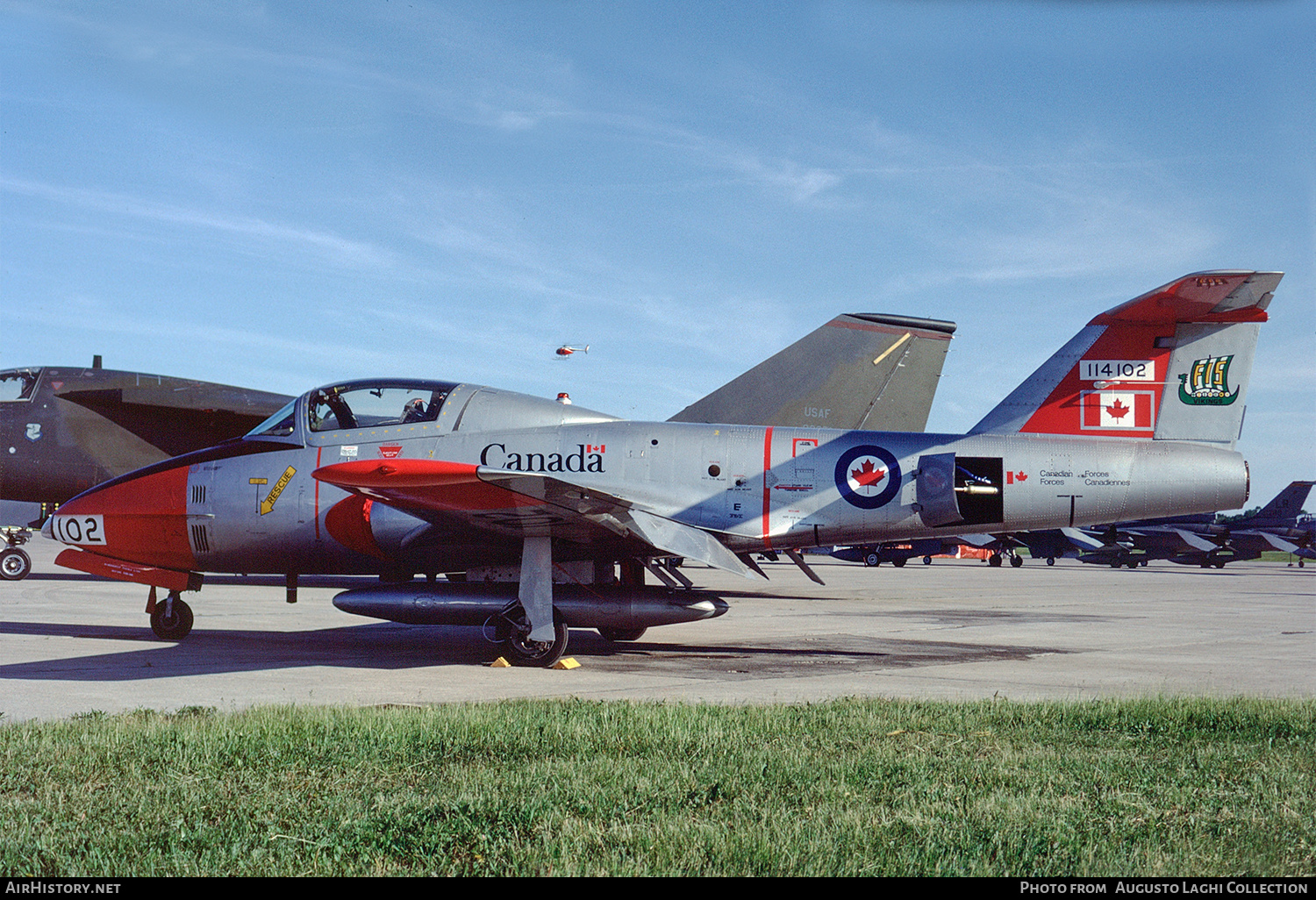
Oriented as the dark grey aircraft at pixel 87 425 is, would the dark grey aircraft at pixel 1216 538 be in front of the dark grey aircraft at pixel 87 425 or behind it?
behind

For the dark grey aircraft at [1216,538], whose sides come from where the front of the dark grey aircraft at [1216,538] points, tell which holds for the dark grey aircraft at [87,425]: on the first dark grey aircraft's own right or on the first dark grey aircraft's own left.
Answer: on the first dark grey aircraft's own left

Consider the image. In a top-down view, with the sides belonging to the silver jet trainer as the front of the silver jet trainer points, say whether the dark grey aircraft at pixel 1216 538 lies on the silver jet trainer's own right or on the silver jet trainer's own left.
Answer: on the silver jet trainer's own right

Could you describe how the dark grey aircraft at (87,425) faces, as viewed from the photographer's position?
facing to the left of the viewer

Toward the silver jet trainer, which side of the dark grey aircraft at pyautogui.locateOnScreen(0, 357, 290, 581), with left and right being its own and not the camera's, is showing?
left

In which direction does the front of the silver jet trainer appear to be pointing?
to the viewer's left

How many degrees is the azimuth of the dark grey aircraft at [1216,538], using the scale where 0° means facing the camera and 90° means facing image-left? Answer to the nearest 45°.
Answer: approximately 90°
